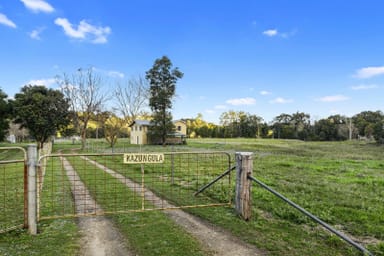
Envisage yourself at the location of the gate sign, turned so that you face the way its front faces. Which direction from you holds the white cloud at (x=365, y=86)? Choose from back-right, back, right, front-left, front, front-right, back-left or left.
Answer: back-left

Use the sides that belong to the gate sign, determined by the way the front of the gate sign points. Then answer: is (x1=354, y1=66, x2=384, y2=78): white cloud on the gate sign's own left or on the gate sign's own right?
on the gate sign's own left

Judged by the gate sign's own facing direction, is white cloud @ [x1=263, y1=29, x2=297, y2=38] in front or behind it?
behind

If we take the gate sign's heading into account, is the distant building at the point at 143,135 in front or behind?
behind

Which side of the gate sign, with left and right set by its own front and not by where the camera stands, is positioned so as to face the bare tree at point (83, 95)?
back

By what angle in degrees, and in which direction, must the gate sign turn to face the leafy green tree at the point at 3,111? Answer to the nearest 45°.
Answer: approximately 135° to its right

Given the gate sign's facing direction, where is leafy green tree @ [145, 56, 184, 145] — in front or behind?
behind

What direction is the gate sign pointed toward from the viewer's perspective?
toward the camera

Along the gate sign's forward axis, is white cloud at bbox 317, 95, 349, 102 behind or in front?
behind
